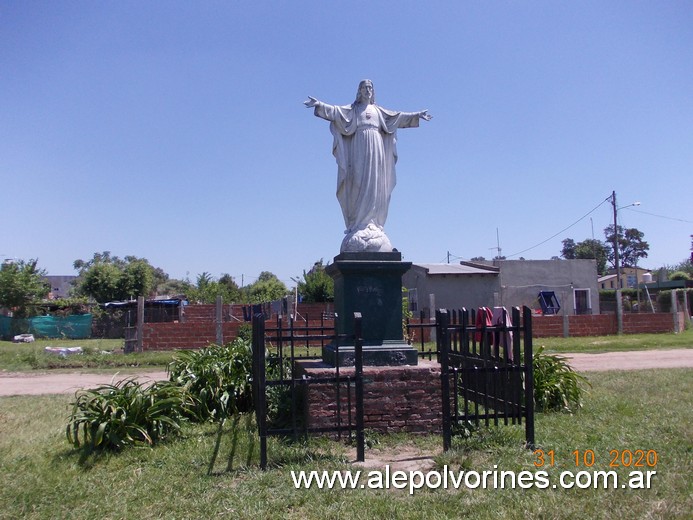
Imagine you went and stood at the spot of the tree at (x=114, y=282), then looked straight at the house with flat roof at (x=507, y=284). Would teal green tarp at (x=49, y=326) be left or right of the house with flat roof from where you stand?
right

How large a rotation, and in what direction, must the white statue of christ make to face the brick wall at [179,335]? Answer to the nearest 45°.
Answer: approximately 135° to its right

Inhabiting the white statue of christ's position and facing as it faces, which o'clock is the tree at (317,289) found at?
The tree is roughly at 6 o'clock from the white statue of christ.

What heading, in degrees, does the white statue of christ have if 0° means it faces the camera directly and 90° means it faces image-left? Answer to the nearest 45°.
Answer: approximately 0°

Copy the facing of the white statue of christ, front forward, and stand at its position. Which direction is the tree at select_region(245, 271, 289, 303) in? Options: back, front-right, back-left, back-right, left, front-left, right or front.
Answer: back

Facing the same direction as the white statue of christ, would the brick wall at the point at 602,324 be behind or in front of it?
behind

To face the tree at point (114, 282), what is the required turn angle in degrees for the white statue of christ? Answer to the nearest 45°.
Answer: approximately 135° to its right

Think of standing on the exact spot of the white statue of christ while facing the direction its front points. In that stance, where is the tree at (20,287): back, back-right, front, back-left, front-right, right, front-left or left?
back-right

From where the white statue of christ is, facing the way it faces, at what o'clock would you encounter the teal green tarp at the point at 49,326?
The teal green tarp is roughly at 5 o'clock from the white statue of christ.

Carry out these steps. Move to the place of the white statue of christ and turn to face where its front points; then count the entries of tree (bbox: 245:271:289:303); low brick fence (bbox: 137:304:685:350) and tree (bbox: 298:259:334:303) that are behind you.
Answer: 3
